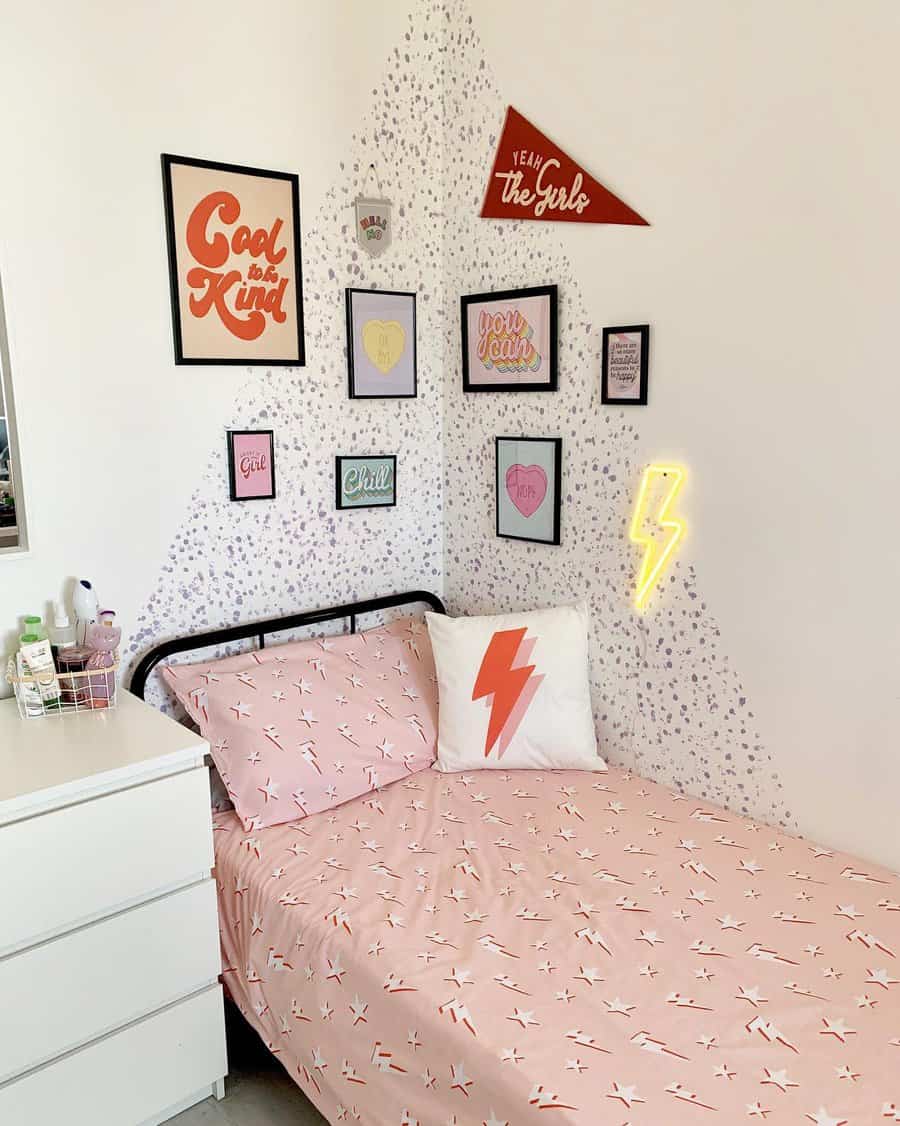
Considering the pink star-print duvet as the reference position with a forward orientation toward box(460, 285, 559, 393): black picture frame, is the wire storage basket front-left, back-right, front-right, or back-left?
front-left

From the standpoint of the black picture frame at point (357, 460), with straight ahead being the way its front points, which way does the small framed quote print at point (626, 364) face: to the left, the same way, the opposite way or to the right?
to the right

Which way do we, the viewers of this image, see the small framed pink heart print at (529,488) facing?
facing the viewer and to the left of the viewer

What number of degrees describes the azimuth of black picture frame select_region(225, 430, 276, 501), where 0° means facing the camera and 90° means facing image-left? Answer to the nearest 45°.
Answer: approximately 315°

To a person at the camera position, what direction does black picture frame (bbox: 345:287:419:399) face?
facing the viewer and to the right of the viewer

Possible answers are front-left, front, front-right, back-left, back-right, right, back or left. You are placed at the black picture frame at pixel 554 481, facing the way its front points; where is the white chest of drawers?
front

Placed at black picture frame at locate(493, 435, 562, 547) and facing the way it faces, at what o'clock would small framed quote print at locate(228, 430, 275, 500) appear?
The small framed quote print is roughly at 1 o'clock from the black picture frame.

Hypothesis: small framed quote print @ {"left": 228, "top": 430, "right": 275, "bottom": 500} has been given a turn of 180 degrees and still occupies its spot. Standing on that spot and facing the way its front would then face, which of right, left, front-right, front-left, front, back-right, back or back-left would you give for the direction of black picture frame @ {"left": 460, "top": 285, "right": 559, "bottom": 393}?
back-right

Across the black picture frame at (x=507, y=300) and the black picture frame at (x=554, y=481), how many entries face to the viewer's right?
0

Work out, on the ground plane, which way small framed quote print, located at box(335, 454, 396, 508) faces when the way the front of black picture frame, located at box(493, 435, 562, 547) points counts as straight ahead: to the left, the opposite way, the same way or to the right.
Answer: to the left
